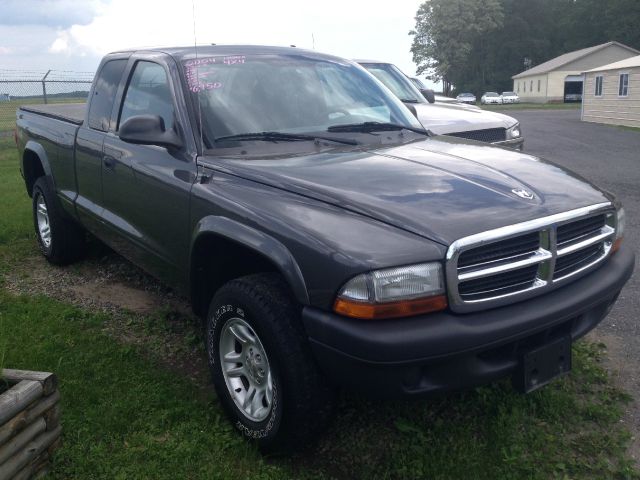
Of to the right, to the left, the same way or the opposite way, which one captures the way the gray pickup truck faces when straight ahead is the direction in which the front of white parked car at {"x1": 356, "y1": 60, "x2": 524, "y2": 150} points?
the same way

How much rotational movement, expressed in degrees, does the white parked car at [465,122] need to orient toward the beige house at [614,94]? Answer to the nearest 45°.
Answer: approximately 135° to its left

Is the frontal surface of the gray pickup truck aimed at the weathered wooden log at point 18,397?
no

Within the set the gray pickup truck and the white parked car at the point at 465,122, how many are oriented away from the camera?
0

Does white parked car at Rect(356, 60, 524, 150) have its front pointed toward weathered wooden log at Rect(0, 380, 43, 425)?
no

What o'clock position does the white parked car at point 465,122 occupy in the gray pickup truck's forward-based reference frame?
The white parked car is roughly at 8 o'clock from the gray pickup truck.

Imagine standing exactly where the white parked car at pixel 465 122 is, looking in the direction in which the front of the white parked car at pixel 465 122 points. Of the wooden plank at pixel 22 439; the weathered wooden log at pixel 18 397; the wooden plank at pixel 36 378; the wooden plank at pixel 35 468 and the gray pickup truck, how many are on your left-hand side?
0

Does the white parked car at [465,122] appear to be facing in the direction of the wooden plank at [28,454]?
no

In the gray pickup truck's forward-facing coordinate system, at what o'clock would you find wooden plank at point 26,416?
The wooden plank is roughly at 2 o'clock from the gray pickup truck.

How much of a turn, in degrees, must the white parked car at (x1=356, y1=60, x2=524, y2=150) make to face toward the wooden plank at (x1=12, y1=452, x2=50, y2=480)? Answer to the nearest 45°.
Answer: approximately 45° to its right
